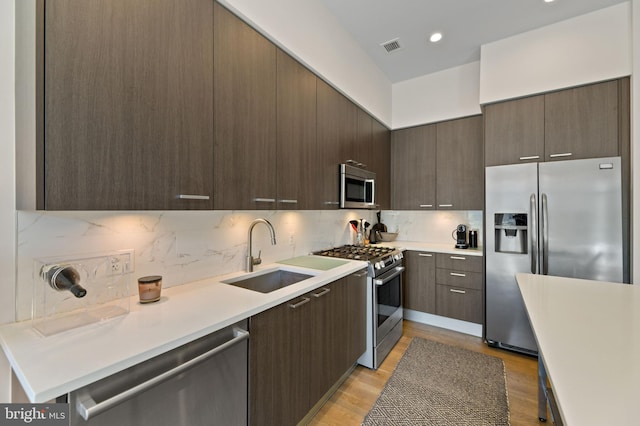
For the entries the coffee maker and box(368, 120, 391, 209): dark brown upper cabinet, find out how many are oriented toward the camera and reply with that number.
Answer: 1

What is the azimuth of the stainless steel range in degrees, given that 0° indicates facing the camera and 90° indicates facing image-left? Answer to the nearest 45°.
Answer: approximately 315°

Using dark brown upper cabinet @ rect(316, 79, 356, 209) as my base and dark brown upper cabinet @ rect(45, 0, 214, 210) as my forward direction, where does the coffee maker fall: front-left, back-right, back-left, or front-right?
back-left

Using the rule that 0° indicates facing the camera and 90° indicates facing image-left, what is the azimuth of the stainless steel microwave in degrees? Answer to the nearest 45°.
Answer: approximately 315°

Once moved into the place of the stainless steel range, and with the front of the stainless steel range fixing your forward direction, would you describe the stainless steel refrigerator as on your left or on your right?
on your left

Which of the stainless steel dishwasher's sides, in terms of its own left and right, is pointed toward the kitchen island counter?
front

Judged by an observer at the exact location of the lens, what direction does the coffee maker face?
facing the viewer

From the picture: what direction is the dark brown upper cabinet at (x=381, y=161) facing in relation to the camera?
to the viewer's right

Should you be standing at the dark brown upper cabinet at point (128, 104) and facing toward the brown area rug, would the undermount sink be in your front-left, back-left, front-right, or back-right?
front-left

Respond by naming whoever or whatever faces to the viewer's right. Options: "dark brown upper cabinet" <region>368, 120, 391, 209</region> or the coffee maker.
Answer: the dark brown upper cabinet

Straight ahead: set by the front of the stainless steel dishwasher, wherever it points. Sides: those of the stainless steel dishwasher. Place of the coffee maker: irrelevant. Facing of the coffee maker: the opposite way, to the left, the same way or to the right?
to the right

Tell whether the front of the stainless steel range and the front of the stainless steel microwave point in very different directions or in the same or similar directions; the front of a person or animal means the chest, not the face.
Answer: same or similar directions

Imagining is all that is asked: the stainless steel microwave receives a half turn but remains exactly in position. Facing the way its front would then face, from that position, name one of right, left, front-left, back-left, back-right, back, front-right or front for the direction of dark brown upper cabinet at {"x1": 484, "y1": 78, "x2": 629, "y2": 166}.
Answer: back-right

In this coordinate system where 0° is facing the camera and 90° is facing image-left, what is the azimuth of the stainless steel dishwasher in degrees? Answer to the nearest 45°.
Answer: approximately 315°
